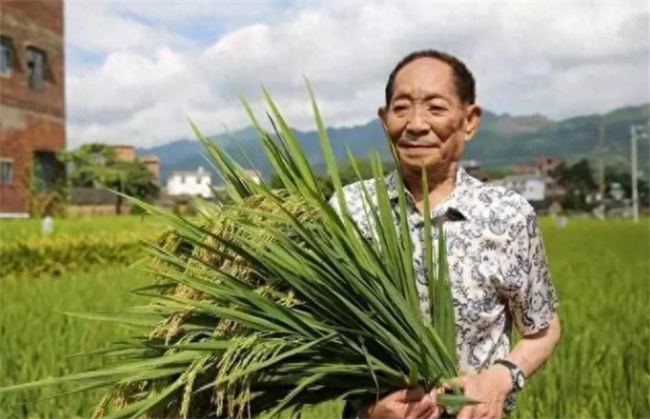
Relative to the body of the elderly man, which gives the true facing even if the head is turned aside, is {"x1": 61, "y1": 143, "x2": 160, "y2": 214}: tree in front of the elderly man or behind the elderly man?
behind

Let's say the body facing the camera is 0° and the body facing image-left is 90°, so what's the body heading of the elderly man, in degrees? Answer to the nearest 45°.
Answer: approximately 0°

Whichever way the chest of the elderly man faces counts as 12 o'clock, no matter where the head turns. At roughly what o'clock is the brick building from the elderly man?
The brick building is roughly at 5 o'clock from the elderly man.
